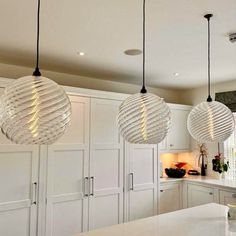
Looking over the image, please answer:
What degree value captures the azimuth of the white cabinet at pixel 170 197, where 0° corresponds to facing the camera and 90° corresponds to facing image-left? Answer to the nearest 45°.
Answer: approximately 315°

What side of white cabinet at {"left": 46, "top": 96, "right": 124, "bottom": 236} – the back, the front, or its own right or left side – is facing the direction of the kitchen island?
front

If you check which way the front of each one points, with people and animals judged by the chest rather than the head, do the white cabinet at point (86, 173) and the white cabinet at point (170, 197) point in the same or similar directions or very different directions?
same or similar directions

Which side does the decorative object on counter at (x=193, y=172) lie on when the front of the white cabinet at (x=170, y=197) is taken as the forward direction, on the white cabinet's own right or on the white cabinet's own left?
on the white cabinet's own left

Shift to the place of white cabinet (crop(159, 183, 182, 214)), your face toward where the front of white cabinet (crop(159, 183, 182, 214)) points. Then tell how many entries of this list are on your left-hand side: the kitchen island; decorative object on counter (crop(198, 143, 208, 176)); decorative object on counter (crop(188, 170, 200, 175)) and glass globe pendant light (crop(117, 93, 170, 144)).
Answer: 2

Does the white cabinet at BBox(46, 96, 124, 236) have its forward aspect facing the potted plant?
no

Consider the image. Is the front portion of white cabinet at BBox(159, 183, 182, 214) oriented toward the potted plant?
no

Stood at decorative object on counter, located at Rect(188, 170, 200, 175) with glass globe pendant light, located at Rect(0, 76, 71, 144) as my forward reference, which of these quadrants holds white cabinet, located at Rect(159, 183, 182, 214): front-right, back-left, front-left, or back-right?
front-right

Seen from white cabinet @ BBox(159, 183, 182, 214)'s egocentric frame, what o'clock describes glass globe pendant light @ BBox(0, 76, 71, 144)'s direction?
The glass globe pendant light is roughly at 2 o'clock from the white cabinet.

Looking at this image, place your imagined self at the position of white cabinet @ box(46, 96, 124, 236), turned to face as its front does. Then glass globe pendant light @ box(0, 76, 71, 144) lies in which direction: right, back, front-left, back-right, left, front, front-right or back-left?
front-right

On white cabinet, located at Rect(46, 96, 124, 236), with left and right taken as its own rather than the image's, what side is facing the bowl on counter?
left

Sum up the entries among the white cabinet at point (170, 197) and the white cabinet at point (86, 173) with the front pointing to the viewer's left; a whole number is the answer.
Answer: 0
